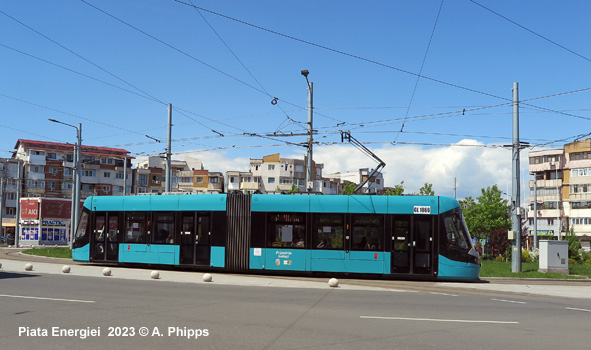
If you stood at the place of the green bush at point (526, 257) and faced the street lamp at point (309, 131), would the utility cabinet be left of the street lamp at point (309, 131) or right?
left

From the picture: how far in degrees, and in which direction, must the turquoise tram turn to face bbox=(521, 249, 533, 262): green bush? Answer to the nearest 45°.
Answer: approximately 45° to its left

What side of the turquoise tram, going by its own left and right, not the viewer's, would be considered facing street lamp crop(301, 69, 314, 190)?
left

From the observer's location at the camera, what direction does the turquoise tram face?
facing to the right of the viewer

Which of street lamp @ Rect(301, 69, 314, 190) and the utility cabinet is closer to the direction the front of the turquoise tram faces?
the utility cabinet

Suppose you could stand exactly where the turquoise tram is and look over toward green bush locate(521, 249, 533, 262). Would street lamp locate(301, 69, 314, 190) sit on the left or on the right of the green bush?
left

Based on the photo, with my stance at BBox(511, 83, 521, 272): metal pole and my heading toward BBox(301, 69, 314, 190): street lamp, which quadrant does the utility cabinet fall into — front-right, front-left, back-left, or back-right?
back-right

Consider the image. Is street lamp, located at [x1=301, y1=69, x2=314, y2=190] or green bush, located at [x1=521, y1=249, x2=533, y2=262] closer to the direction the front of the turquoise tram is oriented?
the green bush
